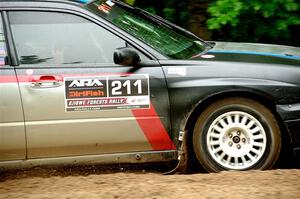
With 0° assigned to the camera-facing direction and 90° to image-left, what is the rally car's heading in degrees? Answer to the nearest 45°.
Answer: approximately 270°
